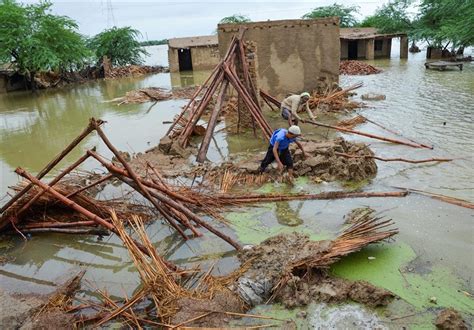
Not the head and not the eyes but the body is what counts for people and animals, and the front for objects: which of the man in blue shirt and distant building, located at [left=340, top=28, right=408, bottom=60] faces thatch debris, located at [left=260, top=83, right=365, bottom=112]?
the distant building

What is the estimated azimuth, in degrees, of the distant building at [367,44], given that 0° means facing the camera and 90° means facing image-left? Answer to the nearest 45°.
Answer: approximately 0°

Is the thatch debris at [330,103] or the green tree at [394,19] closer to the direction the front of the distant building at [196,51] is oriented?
the thatch debris

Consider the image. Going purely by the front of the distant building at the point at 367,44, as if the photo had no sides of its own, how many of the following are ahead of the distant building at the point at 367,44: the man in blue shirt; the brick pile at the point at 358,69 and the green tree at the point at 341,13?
2

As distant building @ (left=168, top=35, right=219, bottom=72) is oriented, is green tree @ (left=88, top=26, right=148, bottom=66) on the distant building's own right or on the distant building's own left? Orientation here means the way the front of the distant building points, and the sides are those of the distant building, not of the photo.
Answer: on the distant building's own right

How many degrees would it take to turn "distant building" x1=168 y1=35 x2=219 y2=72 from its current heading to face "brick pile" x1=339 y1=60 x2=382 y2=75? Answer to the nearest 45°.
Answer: approximately 45° to its left

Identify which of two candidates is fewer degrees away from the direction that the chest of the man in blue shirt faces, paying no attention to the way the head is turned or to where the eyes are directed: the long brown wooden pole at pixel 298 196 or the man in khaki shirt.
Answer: the long brown wooden pole

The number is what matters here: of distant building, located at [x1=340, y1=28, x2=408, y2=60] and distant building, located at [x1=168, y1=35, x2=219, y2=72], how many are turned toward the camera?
2

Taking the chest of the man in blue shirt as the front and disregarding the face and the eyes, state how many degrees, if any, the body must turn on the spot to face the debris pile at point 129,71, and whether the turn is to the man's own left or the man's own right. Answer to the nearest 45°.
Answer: approximately 180°
